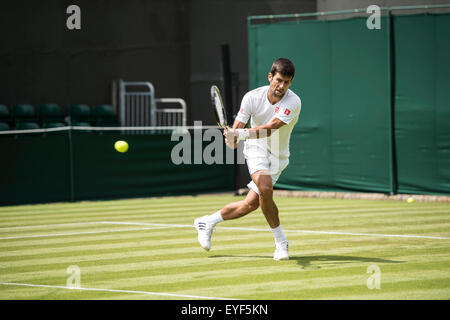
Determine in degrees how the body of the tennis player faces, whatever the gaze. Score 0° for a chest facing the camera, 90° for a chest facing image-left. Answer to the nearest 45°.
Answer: approximately 0°

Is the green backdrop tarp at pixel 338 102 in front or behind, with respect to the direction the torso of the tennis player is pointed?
behind
